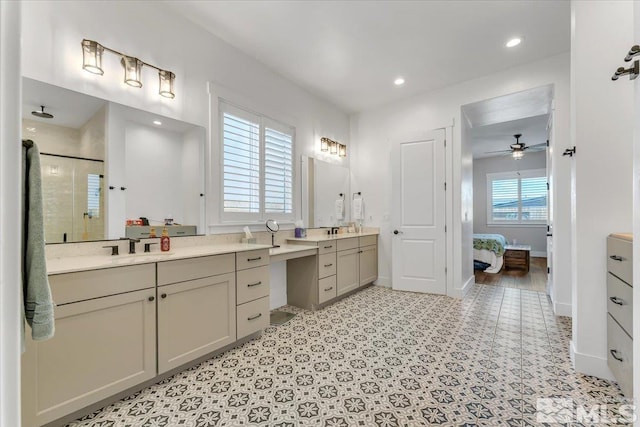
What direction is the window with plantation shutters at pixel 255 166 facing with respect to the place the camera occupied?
facing the viewer and to the right of the viewer

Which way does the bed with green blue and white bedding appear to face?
to the viewer's right

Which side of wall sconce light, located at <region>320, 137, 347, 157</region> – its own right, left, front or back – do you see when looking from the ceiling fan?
left

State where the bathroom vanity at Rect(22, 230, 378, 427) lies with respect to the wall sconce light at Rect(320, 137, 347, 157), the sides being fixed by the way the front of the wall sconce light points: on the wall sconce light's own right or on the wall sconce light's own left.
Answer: on the wall sconce light's own right

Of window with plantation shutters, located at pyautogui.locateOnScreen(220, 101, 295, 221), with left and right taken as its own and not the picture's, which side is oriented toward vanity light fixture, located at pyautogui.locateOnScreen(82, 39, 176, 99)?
right

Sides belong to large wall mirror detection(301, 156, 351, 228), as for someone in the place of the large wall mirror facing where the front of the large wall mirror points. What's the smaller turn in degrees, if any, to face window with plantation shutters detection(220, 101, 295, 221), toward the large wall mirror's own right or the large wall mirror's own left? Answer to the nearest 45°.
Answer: approximately 90° to the large wall mirror's own right

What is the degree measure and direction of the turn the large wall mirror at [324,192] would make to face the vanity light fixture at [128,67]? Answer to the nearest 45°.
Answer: approximately 90° to its right

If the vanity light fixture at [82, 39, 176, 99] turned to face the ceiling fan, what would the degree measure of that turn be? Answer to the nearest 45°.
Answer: approximately 45° to its left
